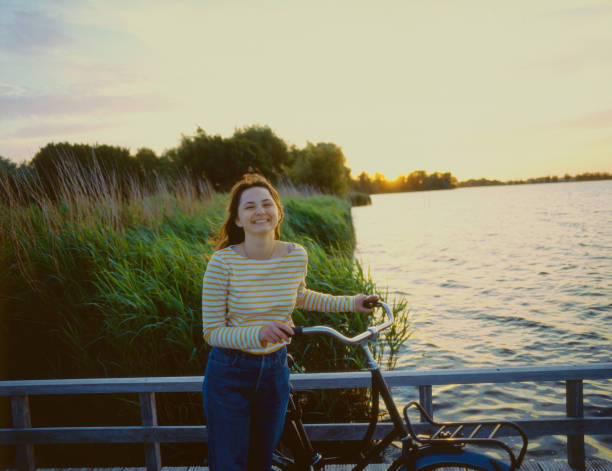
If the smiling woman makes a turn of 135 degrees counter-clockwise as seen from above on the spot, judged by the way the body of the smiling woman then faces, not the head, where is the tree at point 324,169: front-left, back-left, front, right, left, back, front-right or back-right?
front-left

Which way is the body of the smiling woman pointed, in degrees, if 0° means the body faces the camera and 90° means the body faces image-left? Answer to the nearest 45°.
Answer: approximately 0°
